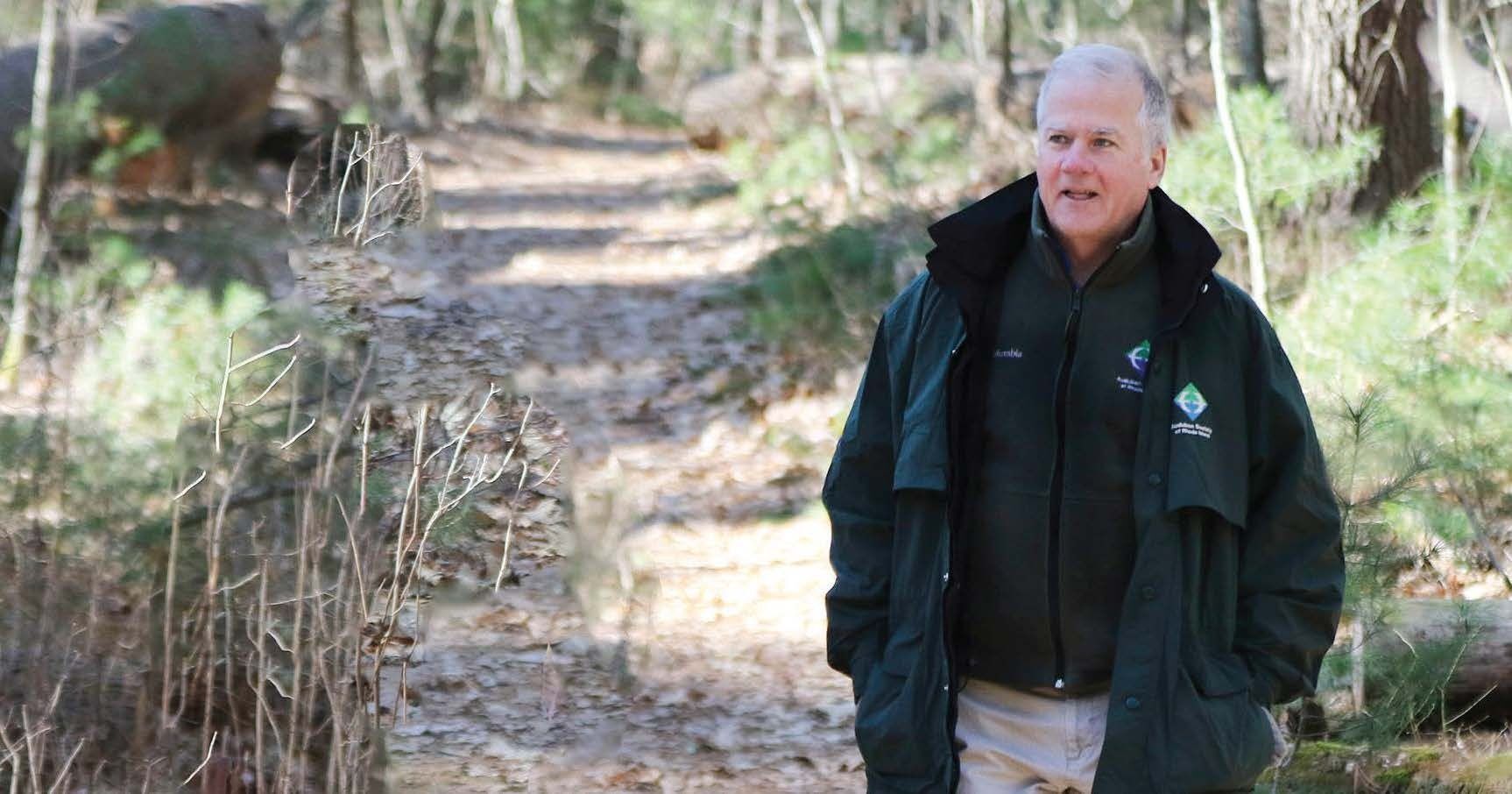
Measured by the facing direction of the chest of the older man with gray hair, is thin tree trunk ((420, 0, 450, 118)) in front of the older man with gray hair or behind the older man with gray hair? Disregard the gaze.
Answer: behind

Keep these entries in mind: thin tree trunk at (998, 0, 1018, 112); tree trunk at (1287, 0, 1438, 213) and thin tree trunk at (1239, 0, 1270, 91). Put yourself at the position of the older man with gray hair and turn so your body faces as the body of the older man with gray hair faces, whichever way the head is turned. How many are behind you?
3

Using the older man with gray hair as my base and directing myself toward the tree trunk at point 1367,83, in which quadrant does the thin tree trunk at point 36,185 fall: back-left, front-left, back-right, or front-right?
front-left

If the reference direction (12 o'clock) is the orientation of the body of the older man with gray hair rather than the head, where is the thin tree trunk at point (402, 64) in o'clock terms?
The thin tree trunk is roughly at 5 o'clock from the older man with gray hair.

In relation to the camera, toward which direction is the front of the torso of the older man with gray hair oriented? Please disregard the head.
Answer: toward the camera

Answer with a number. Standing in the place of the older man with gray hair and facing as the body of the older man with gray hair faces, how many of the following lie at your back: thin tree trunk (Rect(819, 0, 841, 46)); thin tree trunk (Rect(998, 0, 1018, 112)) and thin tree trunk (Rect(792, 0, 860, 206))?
3

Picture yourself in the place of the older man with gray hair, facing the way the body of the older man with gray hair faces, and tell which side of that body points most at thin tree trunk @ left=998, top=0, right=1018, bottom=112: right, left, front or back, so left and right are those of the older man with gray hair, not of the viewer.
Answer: back

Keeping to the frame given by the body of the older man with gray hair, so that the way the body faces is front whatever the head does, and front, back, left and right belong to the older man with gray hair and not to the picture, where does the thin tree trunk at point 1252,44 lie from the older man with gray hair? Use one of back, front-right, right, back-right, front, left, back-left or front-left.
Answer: back

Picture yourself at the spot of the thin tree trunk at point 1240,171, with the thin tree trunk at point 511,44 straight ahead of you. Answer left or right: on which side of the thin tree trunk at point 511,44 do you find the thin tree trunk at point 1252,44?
right

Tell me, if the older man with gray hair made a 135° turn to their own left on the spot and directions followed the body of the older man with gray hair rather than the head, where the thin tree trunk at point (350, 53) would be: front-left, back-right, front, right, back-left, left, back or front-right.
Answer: left

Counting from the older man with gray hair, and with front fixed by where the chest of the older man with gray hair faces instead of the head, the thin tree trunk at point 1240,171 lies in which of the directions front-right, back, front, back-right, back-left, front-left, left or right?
back

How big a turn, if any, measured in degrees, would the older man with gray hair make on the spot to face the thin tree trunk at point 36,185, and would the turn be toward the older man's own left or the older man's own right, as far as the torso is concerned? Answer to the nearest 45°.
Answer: approximately 135° to the older man's own right

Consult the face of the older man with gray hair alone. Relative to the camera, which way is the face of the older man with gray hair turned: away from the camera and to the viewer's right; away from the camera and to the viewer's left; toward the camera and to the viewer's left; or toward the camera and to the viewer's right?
toward the camera and to the viewer's left
